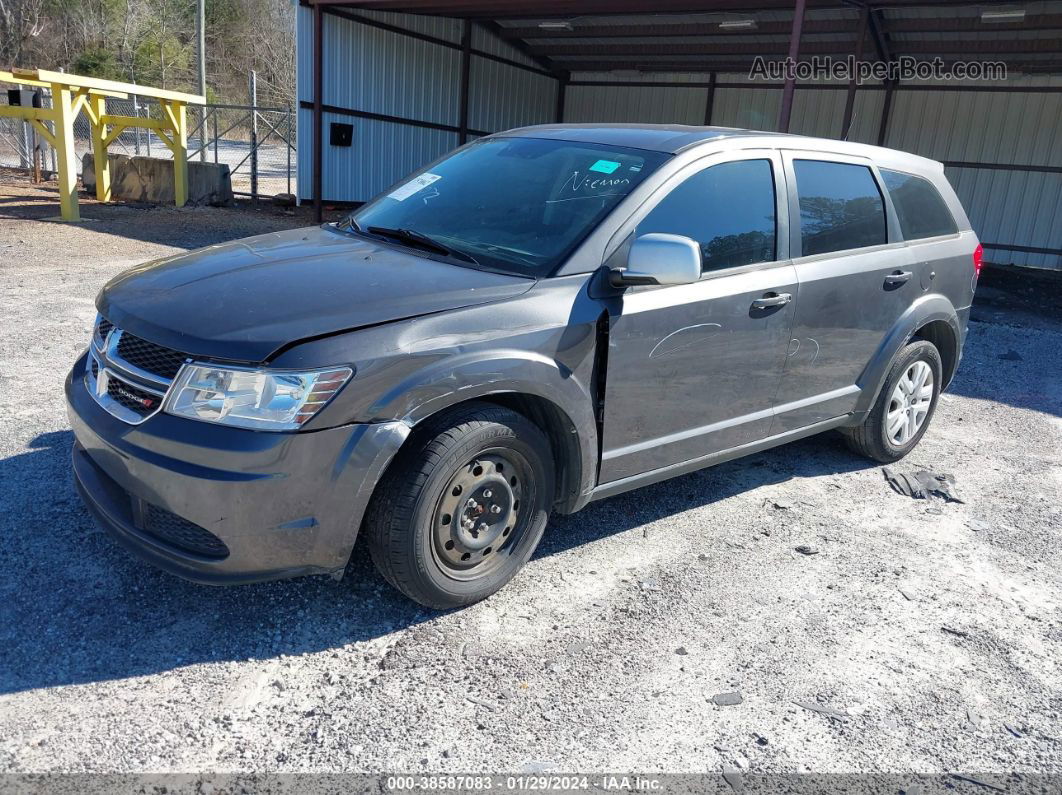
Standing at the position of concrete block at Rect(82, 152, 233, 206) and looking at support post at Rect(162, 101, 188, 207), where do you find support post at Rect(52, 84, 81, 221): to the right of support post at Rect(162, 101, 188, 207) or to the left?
right

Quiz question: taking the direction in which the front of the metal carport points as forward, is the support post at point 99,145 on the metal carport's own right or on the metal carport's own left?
on the metal carport's own right

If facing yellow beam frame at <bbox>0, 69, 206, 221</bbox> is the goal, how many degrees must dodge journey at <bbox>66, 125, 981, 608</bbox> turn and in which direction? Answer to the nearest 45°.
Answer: approximately 90° to its right

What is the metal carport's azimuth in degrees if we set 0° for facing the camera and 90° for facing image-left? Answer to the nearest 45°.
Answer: approximately 0°

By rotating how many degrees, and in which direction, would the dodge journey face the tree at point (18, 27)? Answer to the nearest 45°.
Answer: approximately 90° to its right

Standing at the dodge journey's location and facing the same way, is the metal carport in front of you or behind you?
behind

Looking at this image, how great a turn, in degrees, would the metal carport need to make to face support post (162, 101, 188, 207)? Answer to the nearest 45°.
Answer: approximately 90° to its right

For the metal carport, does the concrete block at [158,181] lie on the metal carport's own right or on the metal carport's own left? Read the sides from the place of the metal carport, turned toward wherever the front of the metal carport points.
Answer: on the metal carport's own right

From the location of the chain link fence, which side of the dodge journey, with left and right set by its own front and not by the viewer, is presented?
right

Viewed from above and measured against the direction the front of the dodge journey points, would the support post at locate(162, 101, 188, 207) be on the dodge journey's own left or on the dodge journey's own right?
on the dodge journey's own right

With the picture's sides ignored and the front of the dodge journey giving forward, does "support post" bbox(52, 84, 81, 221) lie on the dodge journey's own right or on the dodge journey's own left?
on the dodge journey's own right

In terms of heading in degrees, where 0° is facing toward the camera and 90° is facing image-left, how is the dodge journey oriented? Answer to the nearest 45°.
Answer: approximately 45°

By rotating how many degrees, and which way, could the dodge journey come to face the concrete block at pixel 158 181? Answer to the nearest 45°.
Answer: approximately 90° to its right
